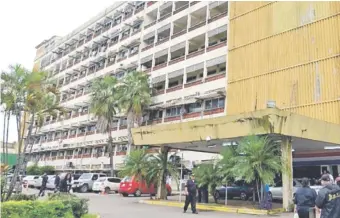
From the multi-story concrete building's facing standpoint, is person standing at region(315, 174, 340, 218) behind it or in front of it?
in front

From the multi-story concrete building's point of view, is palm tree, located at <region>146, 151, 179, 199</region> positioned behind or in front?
in front

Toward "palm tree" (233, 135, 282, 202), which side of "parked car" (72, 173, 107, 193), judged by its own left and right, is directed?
left

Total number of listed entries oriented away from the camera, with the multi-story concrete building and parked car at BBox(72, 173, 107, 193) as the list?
0
